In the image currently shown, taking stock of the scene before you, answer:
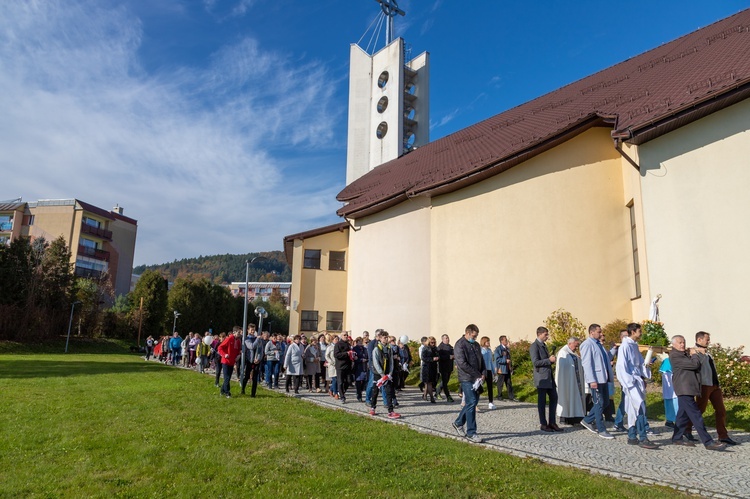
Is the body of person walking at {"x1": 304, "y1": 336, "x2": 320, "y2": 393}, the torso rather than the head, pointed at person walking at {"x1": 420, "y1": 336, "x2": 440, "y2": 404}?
yes

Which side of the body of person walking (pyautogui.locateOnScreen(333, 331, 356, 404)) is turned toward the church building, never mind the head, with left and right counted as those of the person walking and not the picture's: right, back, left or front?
left

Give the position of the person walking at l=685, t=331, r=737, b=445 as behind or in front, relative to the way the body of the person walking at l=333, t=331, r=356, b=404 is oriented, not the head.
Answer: in front

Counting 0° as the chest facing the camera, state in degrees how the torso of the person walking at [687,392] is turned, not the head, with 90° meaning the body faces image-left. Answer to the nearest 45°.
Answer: approximately 270°

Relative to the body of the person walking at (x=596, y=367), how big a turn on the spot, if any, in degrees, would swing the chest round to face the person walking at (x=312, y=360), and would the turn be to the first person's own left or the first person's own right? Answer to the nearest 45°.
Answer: approximately 135° to the first person's own left

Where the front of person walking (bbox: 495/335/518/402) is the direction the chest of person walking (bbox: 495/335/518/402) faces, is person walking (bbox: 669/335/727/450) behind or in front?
in front

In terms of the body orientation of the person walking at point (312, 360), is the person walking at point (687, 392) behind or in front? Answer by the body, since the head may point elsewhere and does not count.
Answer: in front

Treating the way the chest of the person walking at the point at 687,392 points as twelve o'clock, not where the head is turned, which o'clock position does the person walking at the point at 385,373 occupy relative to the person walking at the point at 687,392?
the person walking at the point at 385,373 is roughly at 6 o'clock from the person walking at the point at 687,392.

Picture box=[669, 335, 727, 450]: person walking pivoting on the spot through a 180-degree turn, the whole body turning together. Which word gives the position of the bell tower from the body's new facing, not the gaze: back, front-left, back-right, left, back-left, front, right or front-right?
front-right

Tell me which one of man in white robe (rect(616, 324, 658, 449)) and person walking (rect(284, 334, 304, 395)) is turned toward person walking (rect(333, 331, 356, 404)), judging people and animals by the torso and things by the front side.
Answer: person walking (rect(284, 334, 304, 395))

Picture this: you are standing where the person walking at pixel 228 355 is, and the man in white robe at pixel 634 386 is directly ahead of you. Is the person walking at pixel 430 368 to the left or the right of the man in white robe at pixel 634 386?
left

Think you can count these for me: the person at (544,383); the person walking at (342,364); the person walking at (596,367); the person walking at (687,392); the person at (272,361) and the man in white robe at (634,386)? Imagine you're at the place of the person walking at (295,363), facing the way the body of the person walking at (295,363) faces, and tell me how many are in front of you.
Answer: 5
